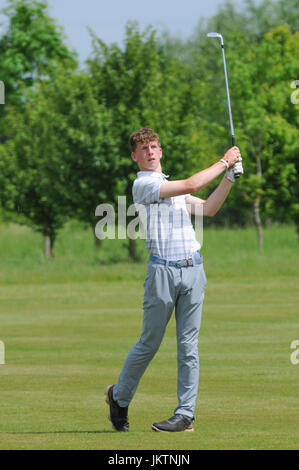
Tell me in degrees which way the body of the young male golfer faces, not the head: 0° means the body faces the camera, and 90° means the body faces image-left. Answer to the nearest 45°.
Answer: approximately 315°

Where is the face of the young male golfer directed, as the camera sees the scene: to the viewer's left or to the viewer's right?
to the viewer's right

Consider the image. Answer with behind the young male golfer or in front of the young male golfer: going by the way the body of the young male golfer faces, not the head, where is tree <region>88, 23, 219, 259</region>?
behind
